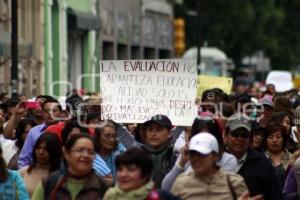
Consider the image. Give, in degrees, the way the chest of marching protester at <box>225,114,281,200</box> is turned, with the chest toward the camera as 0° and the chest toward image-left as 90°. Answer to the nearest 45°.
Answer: approximately 45°

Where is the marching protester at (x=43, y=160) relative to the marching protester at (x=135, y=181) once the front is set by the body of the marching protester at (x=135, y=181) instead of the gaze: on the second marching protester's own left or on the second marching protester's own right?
on the second marching protester's own right

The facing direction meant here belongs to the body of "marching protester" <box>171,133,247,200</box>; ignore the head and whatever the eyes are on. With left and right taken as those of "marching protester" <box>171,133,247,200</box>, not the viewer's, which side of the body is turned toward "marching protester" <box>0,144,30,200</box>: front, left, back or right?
right

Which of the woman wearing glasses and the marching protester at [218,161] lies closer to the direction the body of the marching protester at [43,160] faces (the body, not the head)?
the woman wearing glasses
